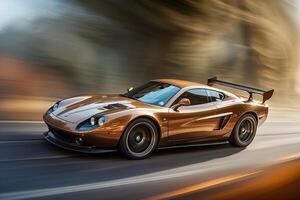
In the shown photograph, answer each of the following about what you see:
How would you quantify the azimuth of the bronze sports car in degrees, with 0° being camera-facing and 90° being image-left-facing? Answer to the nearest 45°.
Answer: approximately 45°

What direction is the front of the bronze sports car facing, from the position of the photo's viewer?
facing the viewer and to the left of the viewer
